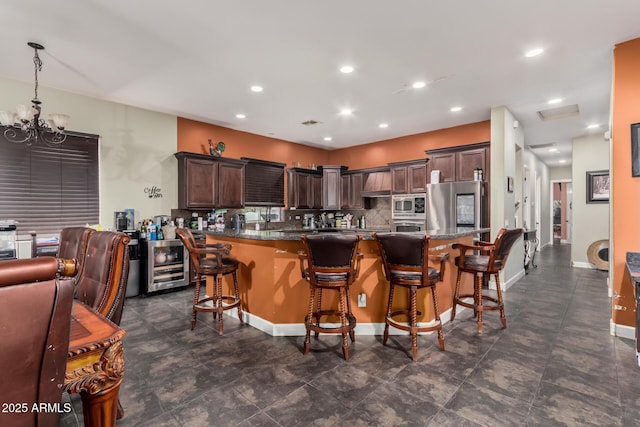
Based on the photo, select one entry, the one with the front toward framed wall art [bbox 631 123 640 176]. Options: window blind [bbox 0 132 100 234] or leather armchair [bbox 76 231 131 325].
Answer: the window blind

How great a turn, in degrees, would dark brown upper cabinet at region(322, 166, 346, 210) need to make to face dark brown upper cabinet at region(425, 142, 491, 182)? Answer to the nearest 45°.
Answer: approximately 45° to its left

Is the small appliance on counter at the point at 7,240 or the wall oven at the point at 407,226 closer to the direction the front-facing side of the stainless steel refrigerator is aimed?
the small appliance on counter

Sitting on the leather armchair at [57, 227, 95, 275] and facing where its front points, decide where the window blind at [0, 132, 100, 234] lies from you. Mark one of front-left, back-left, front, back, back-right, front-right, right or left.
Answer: back-right

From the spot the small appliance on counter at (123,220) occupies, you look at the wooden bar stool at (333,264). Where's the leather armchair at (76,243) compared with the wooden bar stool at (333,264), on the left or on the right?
right

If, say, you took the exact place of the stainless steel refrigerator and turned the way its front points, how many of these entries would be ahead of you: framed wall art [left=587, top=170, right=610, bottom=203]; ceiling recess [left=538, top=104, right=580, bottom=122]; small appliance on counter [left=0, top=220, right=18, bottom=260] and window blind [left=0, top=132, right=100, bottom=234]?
2

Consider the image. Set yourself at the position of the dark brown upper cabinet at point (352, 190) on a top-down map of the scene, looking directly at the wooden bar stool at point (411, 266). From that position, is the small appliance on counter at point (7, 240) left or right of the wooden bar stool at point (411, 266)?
right

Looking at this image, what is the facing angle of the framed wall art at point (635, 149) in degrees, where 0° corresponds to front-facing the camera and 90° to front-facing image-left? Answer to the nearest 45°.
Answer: approximately 45°

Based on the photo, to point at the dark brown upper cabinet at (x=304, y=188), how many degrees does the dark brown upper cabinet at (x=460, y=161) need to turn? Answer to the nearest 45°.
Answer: approximately 45° to its right

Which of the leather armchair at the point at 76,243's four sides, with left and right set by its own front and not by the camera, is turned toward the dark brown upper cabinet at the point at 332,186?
back
